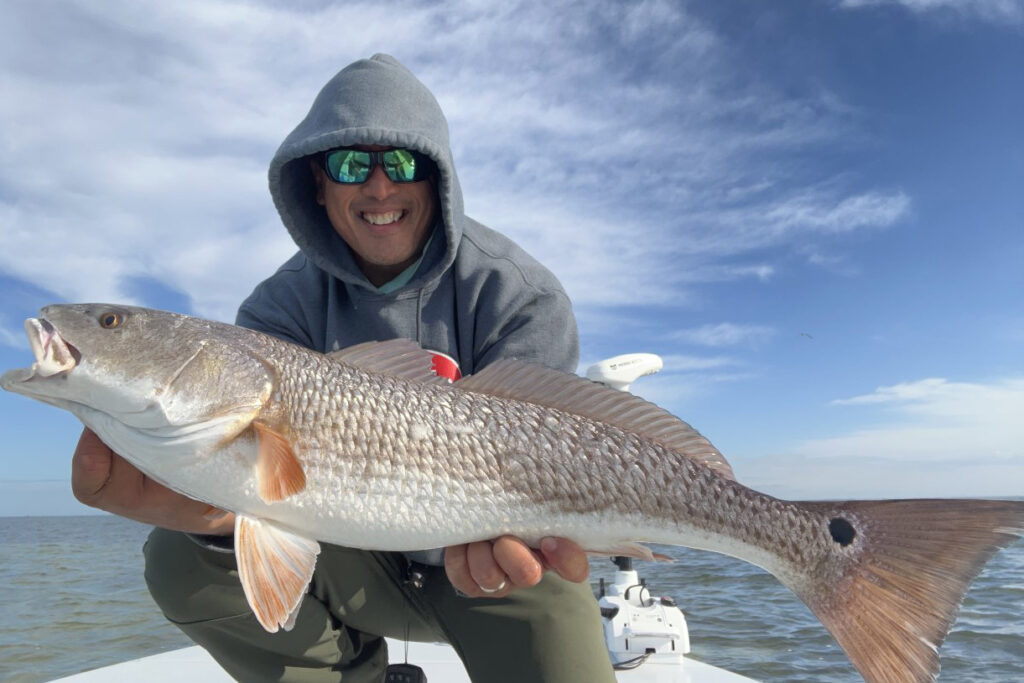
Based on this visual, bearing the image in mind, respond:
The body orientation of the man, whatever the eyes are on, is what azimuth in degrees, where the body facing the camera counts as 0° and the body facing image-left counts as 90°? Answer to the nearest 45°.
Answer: approximately 0°

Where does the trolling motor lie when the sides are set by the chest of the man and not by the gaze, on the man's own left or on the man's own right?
on the man's own left
